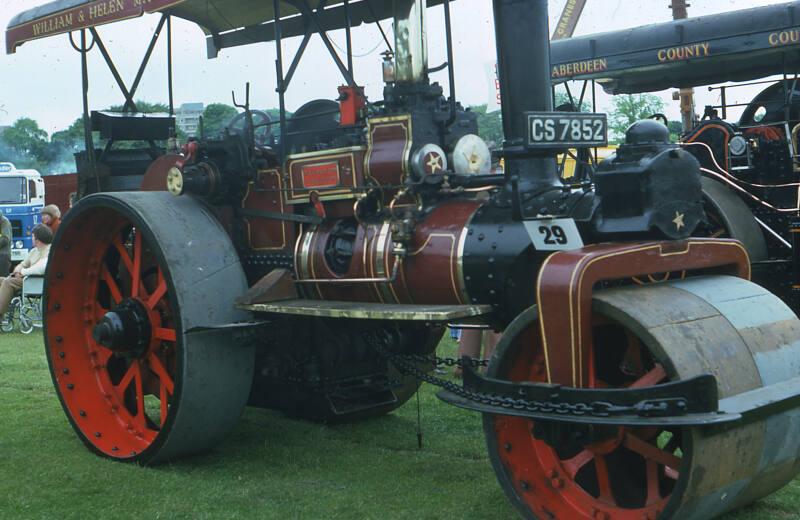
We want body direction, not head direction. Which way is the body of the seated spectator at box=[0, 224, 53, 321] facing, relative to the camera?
to the viewer's left

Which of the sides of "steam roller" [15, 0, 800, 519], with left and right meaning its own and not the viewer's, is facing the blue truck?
back

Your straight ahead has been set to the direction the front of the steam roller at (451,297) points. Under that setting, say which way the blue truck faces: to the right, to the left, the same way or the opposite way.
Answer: to the right

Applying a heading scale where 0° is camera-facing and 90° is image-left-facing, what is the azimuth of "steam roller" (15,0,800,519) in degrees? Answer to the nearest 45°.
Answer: approximately 315°

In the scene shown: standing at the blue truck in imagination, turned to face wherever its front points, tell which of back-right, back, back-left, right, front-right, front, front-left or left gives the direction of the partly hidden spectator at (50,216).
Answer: front-left

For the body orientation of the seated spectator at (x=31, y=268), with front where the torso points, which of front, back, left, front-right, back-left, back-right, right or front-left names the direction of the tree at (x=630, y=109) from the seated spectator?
back-right

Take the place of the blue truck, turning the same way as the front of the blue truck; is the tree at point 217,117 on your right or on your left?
on your left

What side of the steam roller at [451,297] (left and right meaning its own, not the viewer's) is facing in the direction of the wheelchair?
back

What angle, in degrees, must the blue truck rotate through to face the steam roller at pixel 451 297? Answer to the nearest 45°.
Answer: approximately 45° to its left

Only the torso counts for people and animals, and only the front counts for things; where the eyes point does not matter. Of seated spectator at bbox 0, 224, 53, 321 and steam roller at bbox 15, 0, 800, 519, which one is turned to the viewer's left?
the seated spectator
